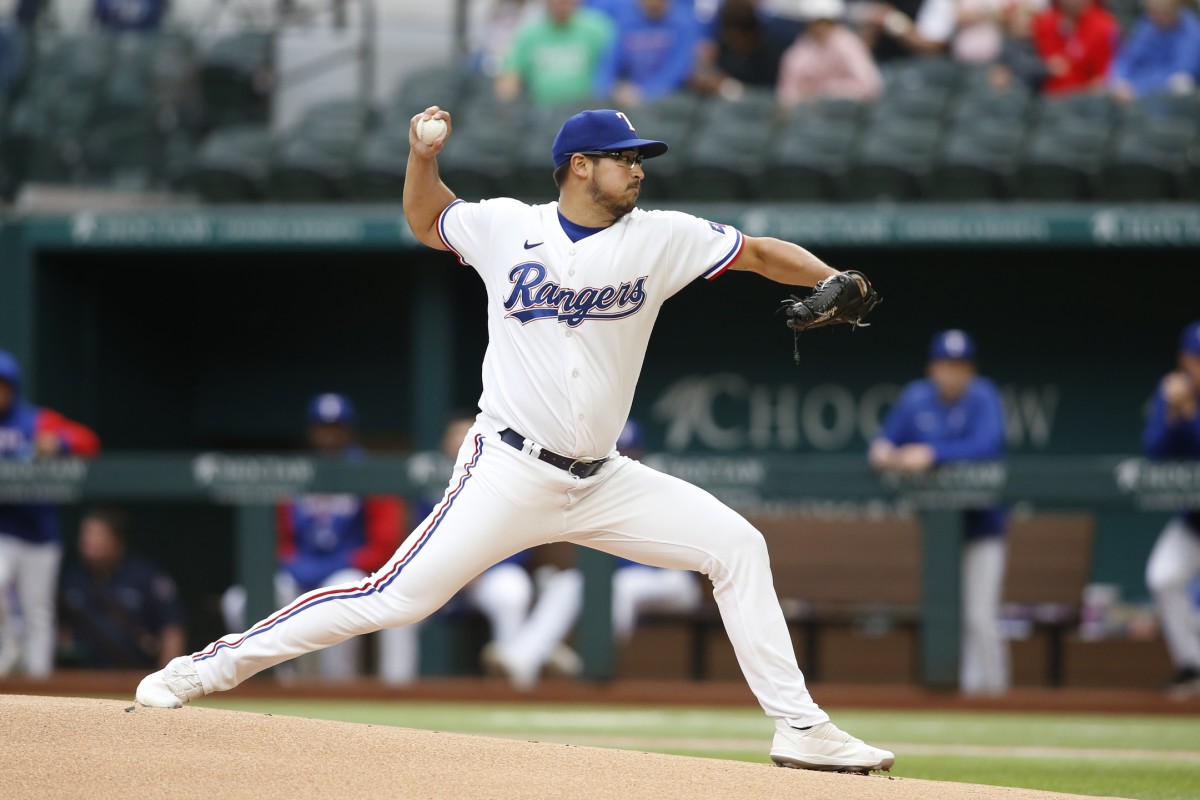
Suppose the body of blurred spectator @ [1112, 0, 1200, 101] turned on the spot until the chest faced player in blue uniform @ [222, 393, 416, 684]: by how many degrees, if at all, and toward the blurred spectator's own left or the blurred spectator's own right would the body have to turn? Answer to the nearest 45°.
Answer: approximately 45° to the blurred spectator's own right

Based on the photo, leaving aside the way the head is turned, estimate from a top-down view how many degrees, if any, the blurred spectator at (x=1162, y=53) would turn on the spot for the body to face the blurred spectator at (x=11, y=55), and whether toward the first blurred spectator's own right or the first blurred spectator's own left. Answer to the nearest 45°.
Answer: approximately 90° to the first blurred spectator's own right

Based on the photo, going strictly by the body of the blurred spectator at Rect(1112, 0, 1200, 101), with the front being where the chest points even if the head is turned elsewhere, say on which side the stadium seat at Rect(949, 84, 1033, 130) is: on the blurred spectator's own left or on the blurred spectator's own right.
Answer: on the blurred spectator's own right

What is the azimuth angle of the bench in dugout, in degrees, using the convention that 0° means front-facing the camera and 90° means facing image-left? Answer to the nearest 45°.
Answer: approximately 0°

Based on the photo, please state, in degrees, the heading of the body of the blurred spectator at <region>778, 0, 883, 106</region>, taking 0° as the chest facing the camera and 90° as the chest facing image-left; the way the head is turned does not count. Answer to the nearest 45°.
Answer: approximately 0°

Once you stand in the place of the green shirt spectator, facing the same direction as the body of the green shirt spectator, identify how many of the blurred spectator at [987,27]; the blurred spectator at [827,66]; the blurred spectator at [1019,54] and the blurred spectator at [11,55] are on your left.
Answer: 3

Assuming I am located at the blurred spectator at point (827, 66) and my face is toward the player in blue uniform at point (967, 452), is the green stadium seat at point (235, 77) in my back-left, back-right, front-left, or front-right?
back-right

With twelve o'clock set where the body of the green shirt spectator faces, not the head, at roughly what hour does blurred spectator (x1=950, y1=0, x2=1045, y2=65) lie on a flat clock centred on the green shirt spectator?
The blurred spectator is roughly at 9 o'clock from the green shirt spectator.

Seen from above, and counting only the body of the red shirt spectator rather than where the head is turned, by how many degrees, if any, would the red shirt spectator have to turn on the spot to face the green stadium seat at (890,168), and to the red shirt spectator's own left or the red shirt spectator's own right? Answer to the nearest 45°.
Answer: approximately 45° to the red shirt spectator's own right

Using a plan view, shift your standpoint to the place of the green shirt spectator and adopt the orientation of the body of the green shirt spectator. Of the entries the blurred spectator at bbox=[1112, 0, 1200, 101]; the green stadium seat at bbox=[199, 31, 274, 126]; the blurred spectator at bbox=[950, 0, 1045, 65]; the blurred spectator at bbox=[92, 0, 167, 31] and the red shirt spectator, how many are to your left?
3
